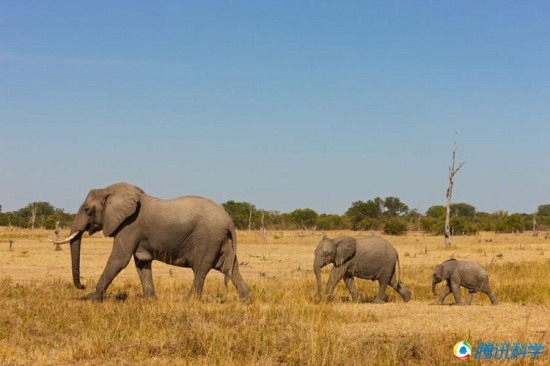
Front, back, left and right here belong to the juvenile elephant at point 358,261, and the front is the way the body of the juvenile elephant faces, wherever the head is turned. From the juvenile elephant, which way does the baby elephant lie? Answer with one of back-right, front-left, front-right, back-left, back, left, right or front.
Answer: back

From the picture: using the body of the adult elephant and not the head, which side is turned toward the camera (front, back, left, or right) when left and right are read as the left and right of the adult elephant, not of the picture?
left

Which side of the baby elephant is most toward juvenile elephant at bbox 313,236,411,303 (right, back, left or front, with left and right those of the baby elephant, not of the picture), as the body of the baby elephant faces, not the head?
front

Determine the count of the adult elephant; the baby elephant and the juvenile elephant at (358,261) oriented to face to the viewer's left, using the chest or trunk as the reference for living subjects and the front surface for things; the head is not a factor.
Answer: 3

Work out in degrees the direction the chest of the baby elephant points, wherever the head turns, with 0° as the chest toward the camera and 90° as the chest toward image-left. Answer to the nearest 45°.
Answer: approximately 90°

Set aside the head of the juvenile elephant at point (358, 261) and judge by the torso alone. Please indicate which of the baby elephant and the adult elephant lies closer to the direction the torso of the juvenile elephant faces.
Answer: the adult elephant

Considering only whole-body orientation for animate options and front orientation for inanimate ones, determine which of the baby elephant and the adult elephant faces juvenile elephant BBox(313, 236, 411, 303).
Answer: the baby elephant

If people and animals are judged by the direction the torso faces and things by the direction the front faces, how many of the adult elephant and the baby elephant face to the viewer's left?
2

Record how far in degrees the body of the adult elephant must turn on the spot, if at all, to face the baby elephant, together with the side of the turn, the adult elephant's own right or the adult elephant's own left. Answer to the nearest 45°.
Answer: approximately 180°

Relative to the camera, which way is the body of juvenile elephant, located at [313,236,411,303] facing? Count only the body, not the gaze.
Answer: to the viewer's left

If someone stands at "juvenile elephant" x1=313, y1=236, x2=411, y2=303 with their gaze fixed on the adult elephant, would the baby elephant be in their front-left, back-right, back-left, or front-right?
back-left

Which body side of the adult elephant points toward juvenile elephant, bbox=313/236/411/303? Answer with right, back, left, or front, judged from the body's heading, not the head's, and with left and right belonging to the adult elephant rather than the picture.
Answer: back

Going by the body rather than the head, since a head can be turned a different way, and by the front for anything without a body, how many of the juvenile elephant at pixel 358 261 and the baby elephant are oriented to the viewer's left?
2

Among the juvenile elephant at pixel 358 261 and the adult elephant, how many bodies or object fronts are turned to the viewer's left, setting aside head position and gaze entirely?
2
